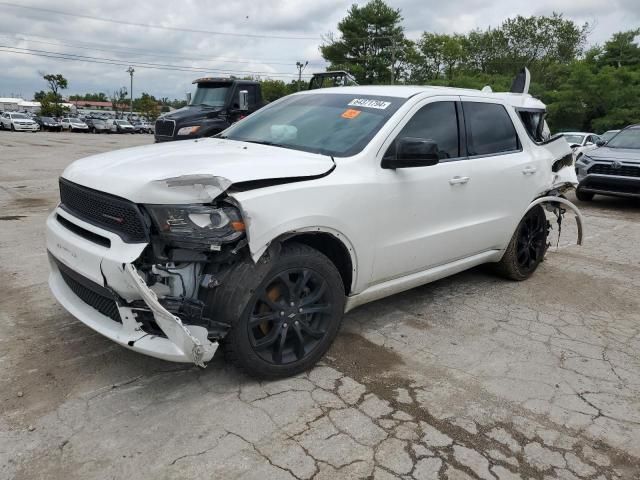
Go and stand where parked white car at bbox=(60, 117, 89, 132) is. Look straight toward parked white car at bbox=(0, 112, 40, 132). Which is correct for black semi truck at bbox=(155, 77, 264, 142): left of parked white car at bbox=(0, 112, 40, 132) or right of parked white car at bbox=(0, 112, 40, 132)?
left

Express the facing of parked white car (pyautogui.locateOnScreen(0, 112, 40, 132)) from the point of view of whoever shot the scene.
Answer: facing the viewer and to the right of the viewer

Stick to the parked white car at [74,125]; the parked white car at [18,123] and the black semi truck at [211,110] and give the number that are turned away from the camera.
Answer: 0

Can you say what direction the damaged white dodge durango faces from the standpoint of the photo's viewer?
facing the viewer and to the left of the viewer

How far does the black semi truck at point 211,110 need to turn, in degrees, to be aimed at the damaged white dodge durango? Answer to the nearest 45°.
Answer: approximately 45° to its left

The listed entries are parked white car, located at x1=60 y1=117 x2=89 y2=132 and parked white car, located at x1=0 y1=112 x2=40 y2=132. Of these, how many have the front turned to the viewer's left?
0

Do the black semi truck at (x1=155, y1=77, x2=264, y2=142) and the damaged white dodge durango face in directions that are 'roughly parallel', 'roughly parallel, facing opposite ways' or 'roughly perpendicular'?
roughly parallel

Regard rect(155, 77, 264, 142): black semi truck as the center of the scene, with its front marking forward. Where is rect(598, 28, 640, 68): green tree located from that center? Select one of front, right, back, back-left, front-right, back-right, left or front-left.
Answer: back

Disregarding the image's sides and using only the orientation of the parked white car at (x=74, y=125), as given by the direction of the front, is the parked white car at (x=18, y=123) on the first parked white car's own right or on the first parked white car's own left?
on the first parked white car's own right

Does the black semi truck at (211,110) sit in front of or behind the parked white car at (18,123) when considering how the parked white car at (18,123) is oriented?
in front

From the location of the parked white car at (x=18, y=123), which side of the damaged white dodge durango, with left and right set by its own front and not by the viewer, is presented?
right

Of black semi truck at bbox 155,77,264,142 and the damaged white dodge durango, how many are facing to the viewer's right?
0

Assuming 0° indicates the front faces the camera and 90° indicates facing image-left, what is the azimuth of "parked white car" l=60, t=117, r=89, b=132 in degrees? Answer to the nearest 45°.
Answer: approximately 315°

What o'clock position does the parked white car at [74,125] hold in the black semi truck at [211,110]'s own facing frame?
The parked white car is roughly at 4 o'clock from the black semi truck.
